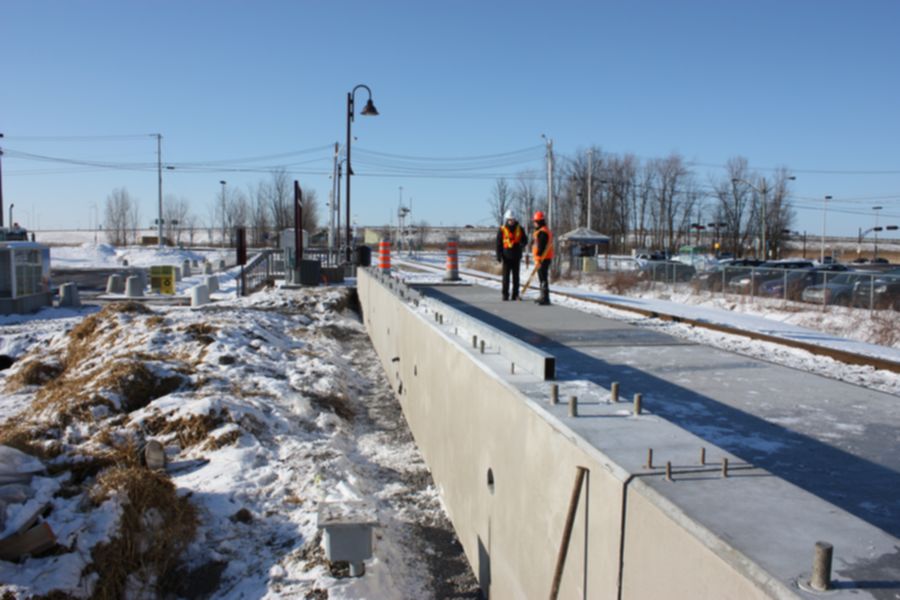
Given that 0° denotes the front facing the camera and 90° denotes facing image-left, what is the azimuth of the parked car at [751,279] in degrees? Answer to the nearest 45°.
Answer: approximately 45°

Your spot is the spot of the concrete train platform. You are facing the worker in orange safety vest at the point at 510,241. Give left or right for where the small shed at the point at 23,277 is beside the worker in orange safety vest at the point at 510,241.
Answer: left

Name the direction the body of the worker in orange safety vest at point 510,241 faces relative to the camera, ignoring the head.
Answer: toward the camera

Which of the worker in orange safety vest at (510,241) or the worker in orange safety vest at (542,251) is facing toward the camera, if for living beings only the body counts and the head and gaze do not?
the worker in orange safety vest at (510,241)

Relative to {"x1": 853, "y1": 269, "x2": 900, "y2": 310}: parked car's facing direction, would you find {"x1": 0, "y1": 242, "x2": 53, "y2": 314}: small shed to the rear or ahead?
ahead

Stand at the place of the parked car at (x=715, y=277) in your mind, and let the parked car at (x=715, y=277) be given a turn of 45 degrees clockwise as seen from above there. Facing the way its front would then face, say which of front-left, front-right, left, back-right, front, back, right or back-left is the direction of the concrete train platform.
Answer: left

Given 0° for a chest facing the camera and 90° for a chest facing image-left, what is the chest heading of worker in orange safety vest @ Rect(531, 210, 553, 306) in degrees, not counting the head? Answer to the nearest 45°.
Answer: approximately 90°

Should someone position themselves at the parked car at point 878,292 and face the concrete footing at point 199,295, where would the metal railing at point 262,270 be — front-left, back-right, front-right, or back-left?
front-right

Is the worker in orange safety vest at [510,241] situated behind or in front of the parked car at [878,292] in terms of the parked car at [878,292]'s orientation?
in front

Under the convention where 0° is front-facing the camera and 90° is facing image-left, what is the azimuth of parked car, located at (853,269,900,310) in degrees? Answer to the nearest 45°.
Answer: approximately 45°

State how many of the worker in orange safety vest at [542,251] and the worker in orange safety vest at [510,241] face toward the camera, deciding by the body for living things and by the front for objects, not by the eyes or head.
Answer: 1
